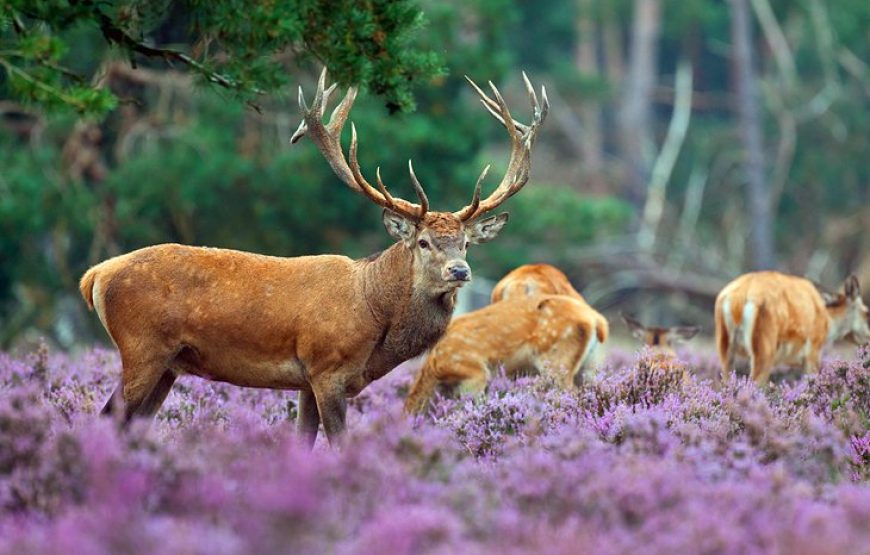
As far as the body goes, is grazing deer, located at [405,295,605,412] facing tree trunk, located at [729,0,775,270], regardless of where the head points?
no

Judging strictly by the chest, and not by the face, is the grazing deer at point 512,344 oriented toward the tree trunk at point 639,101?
no

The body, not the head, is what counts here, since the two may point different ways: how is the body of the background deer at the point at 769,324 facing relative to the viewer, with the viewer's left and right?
facing away from the viewer and to the right of the viewer

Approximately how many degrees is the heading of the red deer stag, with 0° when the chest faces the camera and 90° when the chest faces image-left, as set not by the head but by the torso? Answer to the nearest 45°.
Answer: approximately 270°

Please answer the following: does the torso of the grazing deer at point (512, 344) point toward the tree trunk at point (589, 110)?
no

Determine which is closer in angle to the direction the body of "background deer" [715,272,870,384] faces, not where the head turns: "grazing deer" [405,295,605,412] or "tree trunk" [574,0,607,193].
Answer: the tree trunk

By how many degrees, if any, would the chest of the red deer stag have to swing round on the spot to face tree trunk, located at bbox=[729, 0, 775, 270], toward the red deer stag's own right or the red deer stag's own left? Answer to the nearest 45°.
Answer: approximately 45° to the red deer stag's own left

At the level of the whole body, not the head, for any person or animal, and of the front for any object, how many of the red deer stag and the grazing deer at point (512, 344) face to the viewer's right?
1

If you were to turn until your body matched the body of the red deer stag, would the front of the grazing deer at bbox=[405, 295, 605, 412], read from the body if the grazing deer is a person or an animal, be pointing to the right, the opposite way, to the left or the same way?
the opposite way

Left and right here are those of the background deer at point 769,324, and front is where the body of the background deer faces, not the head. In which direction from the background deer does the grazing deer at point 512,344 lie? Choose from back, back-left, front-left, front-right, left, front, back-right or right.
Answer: back

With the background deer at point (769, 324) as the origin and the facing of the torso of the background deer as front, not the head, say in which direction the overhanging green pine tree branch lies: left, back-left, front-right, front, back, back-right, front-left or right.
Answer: back

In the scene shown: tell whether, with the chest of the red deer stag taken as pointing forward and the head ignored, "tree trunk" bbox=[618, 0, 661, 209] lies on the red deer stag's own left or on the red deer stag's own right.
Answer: on the red deer stag's own left

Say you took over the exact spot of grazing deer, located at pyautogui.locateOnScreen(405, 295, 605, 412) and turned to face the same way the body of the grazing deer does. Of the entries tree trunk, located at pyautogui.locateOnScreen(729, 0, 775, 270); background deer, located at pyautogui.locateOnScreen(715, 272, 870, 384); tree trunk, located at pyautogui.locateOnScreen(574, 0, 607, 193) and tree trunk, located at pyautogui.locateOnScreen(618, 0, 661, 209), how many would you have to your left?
0

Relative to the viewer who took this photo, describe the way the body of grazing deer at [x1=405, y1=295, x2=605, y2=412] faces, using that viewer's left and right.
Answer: facing to the left of the viewer
